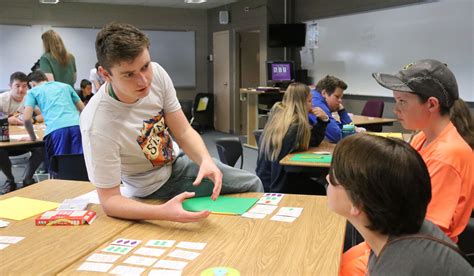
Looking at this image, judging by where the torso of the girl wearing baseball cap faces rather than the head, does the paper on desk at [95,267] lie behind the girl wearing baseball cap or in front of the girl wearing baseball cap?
in front

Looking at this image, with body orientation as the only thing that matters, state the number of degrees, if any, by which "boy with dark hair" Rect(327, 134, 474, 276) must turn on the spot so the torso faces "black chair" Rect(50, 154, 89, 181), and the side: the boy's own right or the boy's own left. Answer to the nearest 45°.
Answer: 0° — they already face it

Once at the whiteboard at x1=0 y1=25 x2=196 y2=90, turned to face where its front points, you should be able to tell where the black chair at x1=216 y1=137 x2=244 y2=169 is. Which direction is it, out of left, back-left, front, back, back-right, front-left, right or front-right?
front

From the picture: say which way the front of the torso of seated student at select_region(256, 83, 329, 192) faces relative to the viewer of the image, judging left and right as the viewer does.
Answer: facing away from the viewer and to the right of the viewer

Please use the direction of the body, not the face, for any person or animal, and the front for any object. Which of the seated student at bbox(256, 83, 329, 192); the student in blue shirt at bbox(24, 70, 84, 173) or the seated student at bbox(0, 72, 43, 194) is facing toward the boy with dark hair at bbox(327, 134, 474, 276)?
the seated student at bbox(0, 72, 43, 194)

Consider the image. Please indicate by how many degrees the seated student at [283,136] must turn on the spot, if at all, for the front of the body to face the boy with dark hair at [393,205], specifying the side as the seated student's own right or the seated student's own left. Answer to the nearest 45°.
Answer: approximately 135° to the seated student's own right

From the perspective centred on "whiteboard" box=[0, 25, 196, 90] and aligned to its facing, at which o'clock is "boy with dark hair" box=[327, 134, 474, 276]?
The boy with dark hair is roughly at 12 o'clock from the whiteboard.

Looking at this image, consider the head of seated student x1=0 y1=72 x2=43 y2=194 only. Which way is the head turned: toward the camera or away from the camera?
toward the camera

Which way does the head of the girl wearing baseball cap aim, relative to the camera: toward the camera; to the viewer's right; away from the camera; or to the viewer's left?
to the viewer's left

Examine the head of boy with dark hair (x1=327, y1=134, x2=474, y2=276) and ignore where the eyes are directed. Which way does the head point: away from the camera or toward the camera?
away from the camera

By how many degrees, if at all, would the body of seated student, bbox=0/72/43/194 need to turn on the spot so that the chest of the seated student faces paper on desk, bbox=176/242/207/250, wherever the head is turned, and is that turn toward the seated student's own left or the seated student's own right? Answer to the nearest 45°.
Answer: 0° — they already face it

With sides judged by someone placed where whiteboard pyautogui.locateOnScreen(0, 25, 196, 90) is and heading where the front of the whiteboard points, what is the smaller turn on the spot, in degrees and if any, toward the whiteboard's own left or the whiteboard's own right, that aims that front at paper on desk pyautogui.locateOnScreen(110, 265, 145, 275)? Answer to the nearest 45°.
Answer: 0° — it already faces it

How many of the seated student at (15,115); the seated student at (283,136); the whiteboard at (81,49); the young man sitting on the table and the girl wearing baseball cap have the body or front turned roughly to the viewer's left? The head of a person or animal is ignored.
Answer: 1

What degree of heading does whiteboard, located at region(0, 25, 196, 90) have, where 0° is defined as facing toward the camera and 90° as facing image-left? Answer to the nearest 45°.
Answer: approximately 0°

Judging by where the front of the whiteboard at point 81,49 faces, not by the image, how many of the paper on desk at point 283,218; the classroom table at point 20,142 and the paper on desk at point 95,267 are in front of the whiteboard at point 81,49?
3

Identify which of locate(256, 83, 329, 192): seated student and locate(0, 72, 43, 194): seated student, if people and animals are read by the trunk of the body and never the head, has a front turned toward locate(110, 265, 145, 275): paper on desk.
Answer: locate(0, 72, 43, 194): seated student

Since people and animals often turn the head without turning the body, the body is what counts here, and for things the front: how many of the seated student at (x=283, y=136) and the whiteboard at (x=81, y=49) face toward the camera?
1
